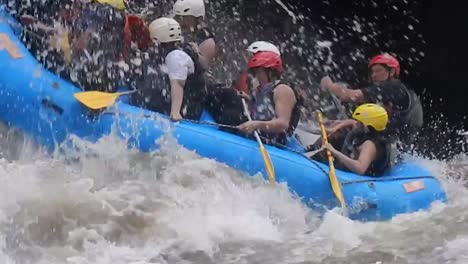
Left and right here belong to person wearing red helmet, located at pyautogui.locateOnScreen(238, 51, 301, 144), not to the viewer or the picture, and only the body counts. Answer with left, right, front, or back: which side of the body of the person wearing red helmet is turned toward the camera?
left

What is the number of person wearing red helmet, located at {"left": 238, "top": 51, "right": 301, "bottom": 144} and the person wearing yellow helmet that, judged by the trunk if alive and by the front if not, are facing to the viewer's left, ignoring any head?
2

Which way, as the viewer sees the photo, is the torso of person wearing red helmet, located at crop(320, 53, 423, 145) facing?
to the viewer's left

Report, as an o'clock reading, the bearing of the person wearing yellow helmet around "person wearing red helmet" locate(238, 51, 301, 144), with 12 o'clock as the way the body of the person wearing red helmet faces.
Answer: The person wearing yellow helmet is roughly at 6 o'clock from the person wearing red helmet.

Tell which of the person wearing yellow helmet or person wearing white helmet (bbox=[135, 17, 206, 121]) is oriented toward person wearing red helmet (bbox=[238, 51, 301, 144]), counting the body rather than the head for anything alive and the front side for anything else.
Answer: the person wearing yellow helmet

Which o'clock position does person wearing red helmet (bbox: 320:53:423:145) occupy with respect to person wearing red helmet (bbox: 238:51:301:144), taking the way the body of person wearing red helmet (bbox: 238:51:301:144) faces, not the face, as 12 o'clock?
person wearing red helmet (bbox: 320:53:423:145) is roughly at 5 o'clock from person wearing red helmet (bbox: 238:51:301:144).

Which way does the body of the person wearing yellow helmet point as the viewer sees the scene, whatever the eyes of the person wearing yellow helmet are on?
to the viewer's left

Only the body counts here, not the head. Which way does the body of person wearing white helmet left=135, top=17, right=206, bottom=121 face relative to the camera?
to the viewer's left

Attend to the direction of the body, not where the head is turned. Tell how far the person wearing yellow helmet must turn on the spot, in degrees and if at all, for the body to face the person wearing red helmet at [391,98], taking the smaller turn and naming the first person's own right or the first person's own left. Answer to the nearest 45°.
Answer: approximately 90° to the first person's own right

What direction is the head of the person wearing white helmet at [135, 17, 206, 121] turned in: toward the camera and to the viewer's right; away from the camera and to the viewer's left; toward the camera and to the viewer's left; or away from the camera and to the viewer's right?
away from the camera and to the viewer's left

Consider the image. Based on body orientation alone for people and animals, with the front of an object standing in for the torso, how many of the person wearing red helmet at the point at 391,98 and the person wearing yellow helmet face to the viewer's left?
2
